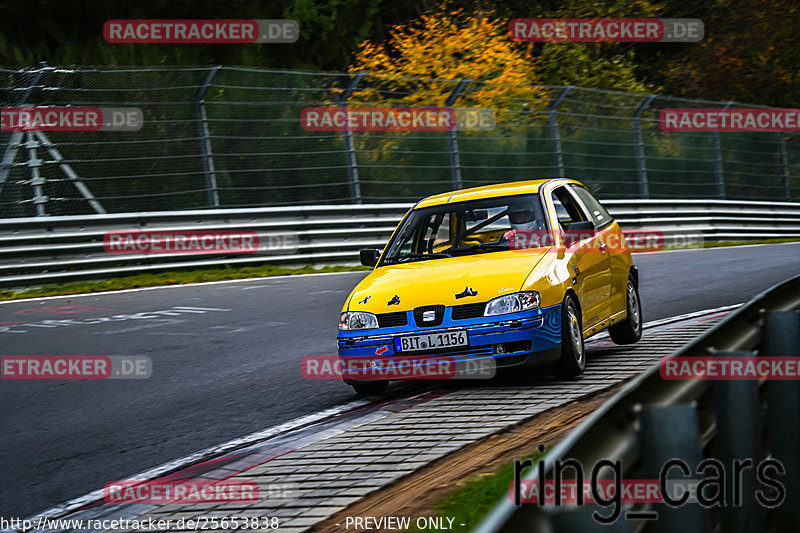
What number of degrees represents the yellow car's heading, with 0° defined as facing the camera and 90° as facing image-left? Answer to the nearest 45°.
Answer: approximately 45°

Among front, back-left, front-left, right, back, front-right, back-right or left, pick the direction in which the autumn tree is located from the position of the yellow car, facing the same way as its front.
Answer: back-right

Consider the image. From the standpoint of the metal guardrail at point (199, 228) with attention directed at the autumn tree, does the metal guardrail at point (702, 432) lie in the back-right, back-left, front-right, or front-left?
back-right

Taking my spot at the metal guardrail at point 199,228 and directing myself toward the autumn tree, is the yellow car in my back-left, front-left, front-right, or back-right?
back-right

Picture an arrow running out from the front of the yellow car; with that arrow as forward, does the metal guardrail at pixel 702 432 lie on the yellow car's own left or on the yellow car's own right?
on the yellow car's own left

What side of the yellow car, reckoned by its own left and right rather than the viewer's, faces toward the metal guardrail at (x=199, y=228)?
right

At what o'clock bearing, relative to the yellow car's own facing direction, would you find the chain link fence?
The chain link fence is roughly at 4 o'clock from the yellow car.
